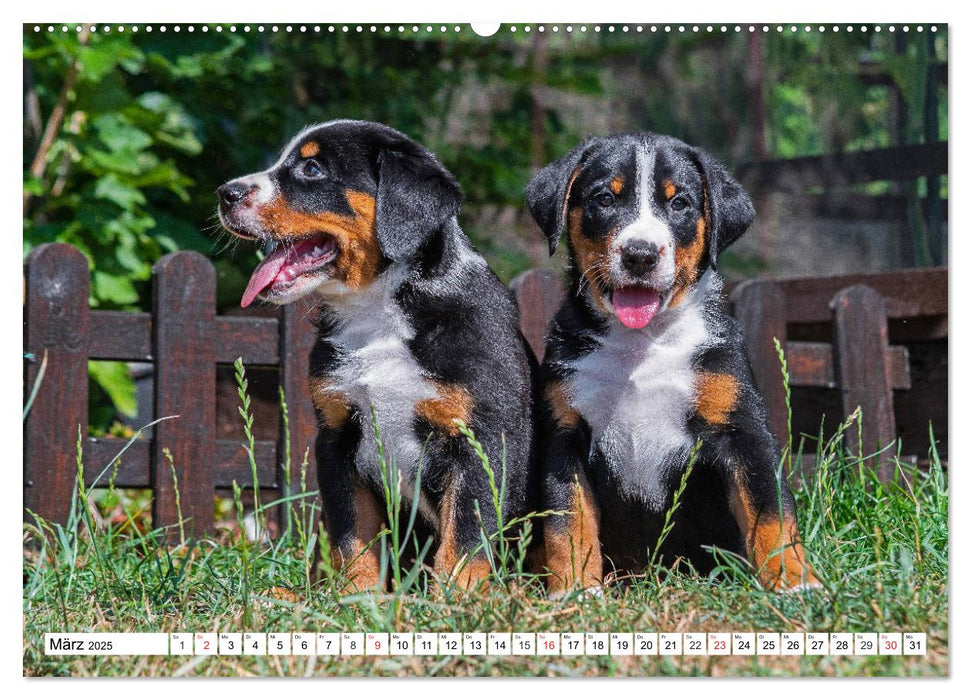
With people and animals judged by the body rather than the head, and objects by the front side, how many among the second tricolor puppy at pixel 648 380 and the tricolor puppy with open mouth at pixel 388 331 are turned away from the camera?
0

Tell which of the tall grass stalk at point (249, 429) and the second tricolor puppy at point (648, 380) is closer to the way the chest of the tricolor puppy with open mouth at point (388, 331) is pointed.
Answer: the tall grass stalk

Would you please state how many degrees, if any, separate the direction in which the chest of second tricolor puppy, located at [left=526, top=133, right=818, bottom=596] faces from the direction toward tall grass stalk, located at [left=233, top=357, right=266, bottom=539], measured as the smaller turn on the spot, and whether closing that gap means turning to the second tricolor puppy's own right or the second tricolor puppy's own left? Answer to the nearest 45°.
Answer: approximately 45° to the second tricolor puppy's own right

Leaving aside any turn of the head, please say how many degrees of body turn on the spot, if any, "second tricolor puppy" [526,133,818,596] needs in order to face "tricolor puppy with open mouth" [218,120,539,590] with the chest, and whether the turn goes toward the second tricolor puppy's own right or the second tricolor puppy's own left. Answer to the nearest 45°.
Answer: approximately 90° to the second tricolor puppy's own right
